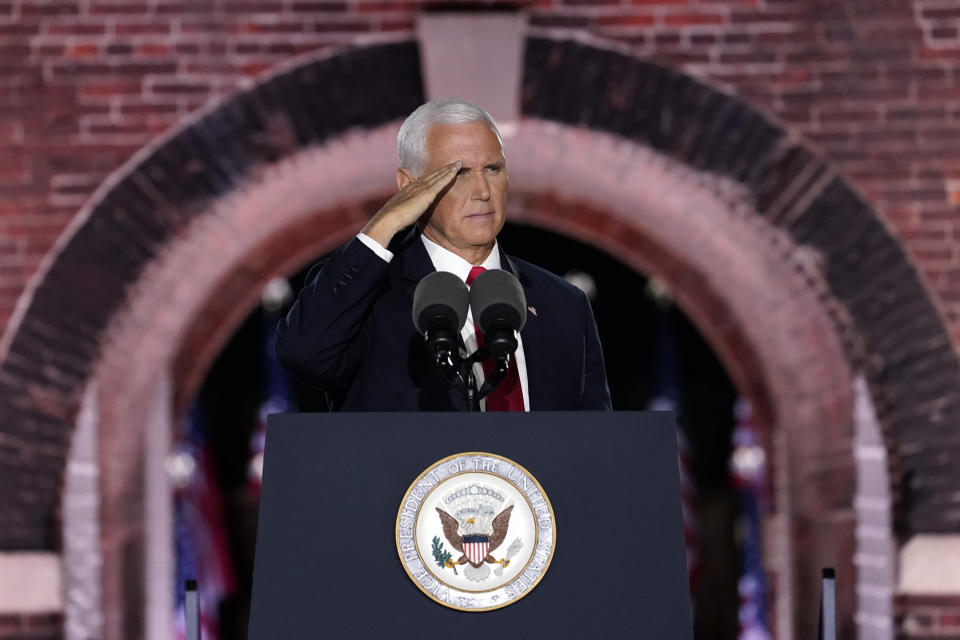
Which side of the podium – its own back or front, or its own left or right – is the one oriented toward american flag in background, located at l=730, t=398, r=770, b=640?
back

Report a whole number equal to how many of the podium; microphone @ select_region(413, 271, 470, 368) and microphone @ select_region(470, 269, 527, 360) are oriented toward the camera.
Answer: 1

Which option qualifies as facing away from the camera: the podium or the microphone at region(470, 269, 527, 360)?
the microphone

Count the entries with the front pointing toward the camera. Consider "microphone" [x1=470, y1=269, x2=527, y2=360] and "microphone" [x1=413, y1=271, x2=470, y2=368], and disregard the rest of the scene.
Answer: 0

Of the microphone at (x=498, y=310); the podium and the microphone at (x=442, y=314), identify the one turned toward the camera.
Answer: the podium

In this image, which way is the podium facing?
toward the camera

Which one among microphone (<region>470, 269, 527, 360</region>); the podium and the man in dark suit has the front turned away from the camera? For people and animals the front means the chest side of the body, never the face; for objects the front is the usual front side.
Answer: the microphone

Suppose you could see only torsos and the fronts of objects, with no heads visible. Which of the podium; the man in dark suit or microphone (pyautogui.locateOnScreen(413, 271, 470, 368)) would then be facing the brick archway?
the microphone

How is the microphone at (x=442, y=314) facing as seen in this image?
away from the camera

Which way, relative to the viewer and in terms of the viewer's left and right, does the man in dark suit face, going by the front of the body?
facing the viewer and to the right of the viewer

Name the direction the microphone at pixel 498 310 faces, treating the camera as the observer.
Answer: facing away from the viewer

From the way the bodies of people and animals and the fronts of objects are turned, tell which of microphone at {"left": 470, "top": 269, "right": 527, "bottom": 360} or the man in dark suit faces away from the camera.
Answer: the microphone

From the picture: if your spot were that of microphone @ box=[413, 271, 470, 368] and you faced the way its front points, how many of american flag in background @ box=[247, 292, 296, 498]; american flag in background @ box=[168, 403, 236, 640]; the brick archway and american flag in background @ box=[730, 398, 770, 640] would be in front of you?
4

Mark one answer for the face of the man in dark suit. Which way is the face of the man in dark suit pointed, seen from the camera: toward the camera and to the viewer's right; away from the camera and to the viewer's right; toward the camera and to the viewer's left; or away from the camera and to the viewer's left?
toward the camera and to the viewer's right
